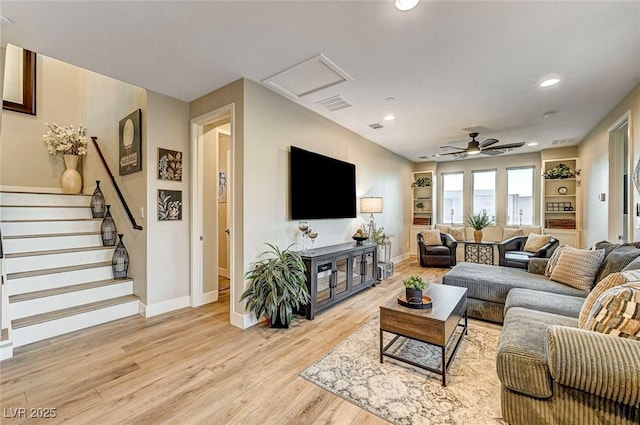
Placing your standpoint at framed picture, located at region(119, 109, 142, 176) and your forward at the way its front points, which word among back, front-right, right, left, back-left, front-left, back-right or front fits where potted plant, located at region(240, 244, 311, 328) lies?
left

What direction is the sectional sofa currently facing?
to the viewer's left

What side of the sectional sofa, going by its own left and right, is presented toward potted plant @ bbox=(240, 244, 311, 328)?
front

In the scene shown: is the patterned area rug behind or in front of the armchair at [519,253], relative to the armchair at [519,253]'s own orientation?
in front

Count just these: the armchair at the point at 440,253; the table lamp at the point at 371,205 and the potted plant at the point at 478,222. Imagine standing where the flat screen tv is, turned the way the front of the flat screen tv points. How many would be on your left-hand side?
3

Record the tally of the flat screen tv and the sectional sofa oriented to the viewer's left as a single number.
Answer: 1

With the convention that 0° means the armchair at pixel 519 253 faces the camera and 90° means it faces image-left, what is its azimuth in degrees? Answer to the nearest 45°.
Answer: approximately 45°

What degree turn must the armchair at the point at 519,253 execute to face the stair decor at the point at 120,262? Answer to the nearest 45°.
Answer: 0° — it already faces it

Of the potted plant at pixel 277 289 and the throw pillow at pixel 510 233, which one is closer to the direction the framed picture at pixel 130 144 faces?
the potted plant

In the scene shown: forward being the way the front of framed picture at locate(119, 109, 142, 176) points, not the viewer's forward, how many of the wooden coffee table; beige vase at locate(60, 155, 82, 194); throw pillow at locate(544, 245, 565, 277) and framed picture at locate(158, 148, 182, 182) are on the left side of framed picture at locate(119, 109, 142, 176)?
3

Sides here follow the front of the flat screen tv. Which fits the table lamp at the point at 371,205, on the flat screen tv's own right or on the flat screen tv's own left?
on the flat screen tv's own left

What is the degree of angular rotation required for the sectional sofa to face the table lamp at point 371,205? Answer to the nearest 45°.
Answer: approximately 45° to its right

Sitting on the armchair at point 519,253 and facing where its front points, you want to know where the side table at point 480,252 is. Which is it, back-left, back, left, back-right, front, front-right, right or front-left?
right

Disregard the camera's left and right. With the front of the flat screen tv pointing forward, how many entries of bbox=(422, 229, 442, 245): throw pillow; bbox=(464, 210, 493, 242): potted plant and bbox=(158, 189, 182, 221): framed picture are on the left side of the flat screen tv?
2

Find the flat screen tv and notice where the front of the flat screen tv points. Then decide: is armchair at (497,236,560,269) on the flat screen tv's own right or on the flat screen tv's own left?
on the flat screen tv's own left
